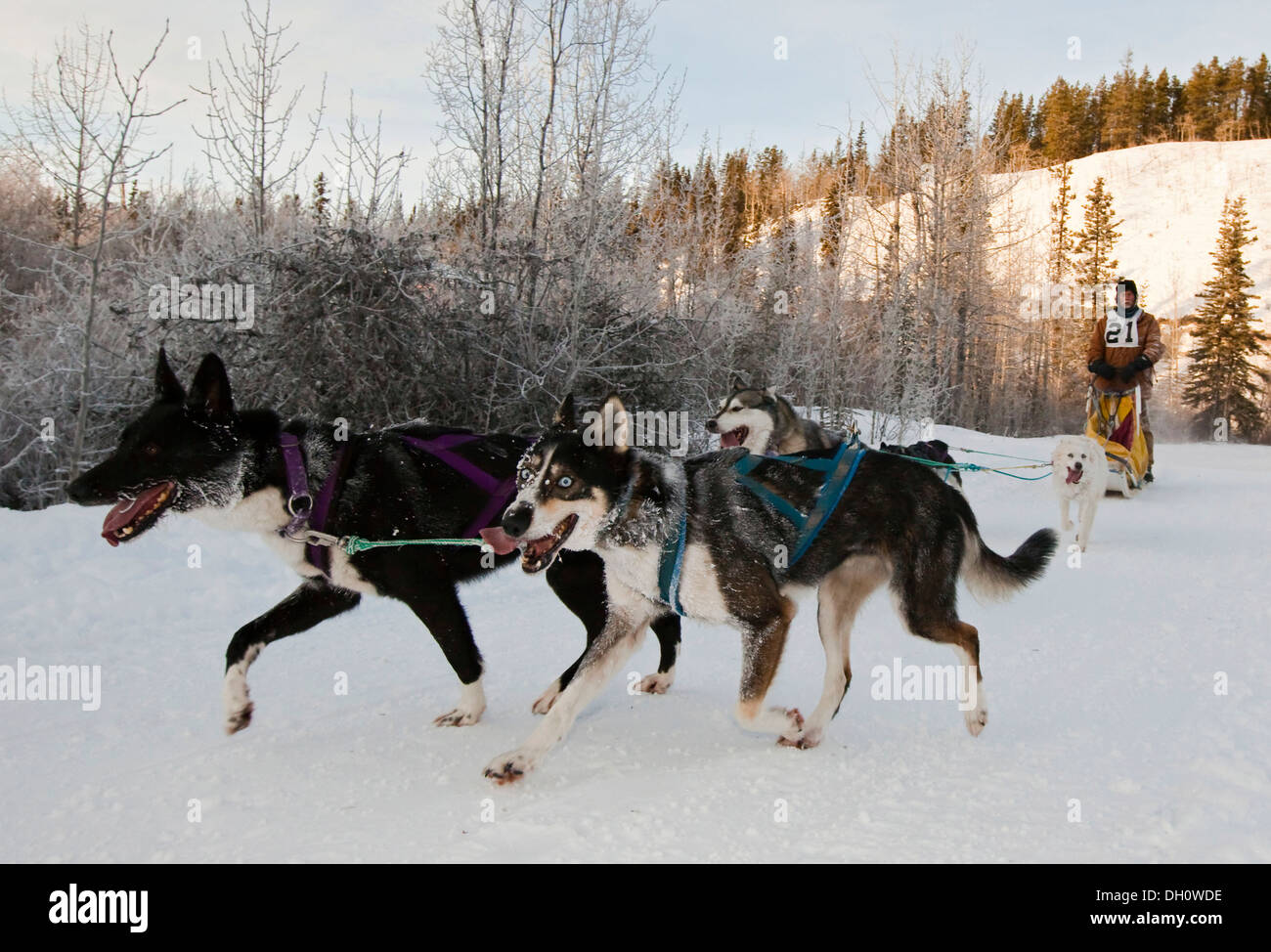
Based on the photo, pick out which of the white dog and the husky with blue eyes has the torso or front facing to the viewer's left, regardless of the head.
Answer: the husky with blue eyes

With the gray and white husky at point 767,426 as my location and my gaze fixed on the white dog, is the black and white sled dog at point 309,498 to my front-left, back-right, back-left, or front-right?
back-right

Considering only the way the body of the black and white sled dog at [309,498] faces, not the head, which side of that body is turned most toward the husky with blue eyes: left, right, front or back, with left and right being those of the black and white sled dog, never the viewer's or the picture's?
back

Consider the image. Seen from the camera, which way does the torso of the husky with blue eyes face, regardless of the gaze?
to the viewer's left

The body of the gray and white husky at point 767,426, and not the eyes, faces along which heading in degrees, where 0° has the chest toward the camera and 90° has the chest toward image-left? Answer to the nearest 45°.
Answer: approximately 45°

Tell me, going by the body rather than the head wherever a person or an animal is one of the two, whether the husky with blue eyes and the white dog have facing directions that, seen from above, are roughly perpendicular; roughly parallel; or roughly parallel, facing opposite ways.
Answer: roughly perpendicular

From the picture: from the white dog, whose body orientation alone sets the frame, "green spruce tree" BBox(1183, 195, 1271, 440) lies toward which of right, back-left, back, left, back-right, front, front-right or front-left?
back

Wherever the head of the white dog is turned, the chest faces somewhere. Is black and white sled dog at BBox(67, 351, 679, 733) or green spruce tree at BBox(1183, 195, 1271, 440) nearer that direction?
the black and white sled dog

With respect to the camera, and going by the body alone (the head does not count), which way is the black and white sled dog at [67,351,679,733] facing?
to the viewer's left

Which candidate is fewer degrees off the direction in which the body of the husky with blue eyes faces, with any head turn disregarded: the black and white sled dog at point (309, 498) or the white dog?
the black and white sled dog
